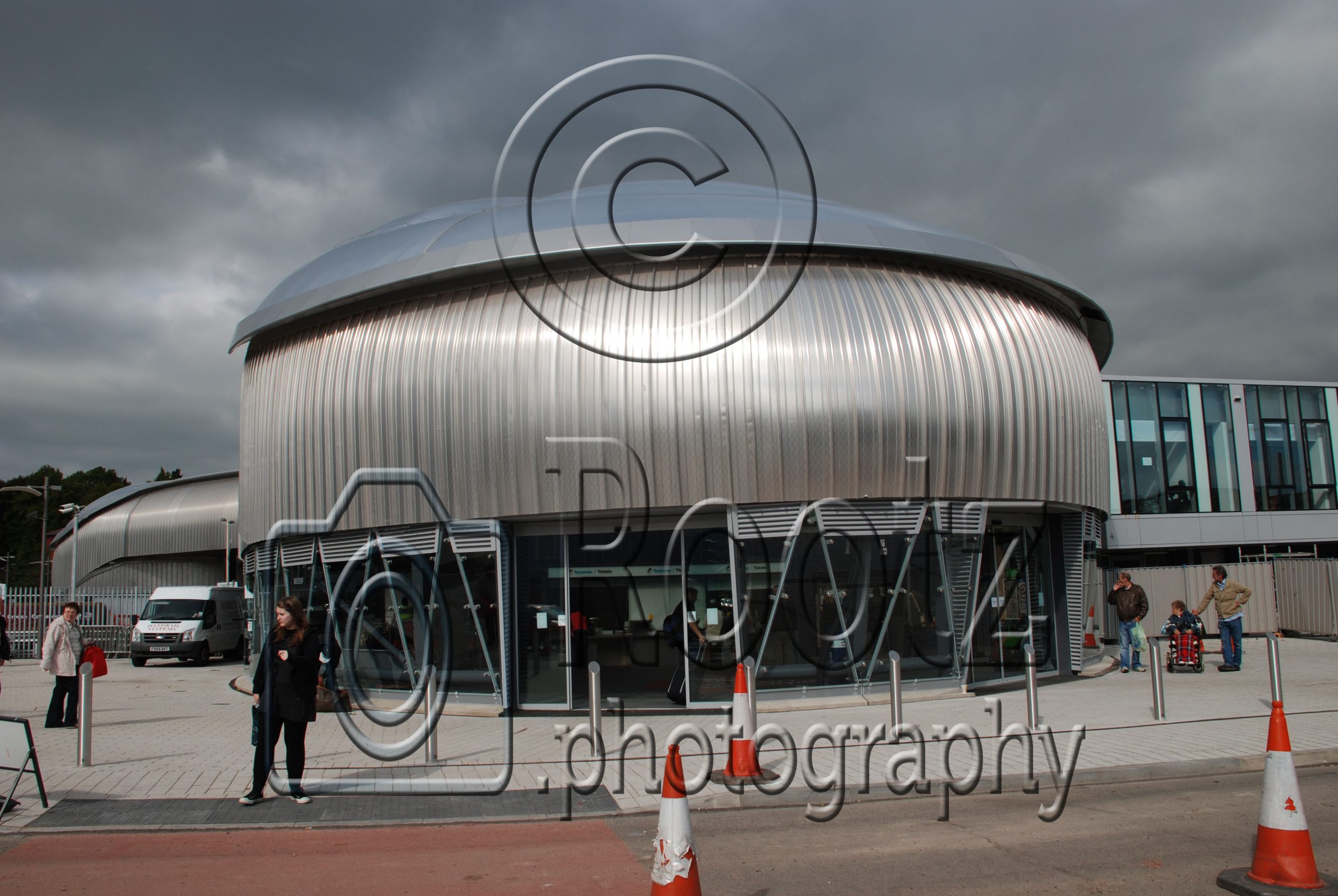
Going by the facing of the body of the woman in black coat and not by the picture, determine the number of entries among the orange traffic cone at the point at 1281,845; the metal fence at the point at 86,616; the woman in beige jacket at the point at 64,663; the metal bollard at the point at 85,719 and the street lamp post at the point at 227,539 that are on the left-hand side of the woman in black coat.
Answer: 1

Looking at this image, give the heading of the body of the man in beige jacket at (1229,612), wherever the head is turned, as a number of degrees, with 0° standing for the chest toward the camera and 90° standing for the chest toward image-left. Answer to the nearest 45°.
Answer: approximately 45°

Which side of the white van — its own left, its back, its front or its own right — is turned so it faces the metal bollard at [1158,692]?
left

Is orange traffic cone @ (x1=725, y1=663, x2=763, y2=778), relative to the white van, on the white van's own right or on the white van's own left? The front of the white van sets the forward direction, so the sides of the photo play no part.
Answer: on the white van's own left

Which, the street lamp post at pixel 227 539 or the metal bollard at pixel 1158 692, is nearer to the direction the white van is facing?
the metal bollard

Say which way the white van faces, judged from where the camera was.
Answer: facing the viewer and to the left of the viewer

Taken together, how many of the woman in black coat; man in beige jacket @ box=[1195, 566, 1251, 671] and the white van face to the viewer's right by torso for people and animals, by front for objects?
0

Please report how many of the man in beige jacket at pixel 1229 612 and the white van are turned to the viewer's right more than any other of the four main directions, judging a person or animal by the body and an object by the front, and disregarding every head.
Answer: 0

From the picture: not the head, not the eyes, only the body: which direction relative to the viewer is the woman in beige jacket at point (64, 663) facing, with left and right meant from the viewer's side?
facing the viewer and to the right of the viewer

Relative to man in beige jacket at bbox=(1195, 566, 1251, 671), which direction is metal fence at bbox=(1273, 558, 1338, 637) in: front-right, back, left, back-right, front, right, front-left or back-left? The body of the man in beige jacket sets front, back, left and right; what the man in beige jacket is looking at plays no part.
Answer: back-right

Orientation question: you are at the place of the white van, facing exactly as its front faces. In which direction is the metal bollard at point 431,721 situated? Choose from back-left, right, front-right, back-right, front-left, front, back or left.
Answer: front-left

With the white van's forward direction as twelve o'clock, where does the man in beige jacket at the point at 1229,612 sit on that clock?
The man in beige jacket is roughly at 9 o'clock from the white van.

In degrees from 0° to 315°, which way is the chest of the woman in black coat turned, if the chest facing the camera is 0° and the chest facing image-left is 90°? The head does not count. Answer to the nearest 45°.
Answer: approximately 45°

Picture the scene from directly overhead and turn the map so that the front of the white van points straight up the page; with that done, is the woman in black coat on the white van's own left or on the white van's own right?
on the white van's own left
